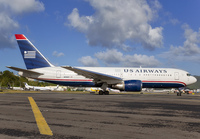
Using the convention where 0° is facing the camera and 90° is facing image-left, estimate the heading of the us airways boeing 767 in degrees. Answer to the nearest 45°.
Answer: approximately 270°
